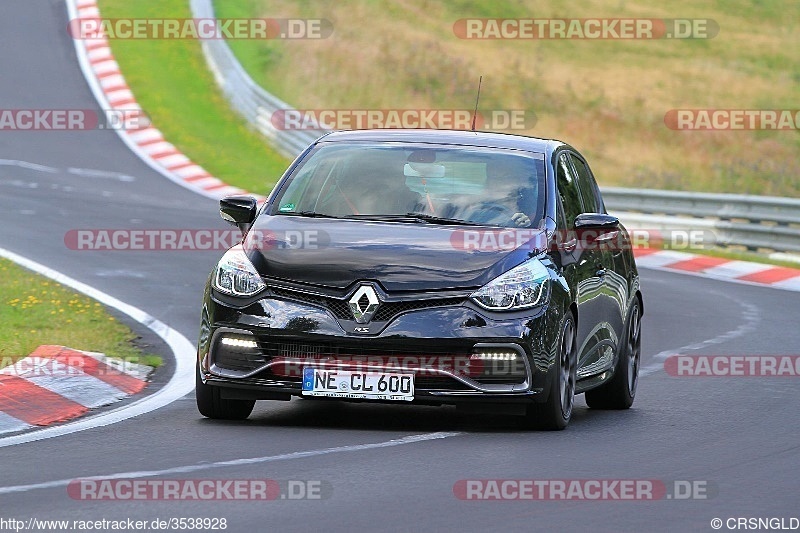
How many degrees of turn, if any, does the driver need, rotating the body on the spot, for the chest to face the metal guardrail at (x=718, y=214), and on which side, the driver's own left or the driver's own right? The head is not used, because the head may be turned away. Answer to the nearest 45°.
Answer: approximately 180°

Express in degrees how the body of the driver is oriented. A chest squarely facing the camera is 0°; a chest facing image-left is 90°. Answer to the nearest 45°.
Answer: approximately 0°
